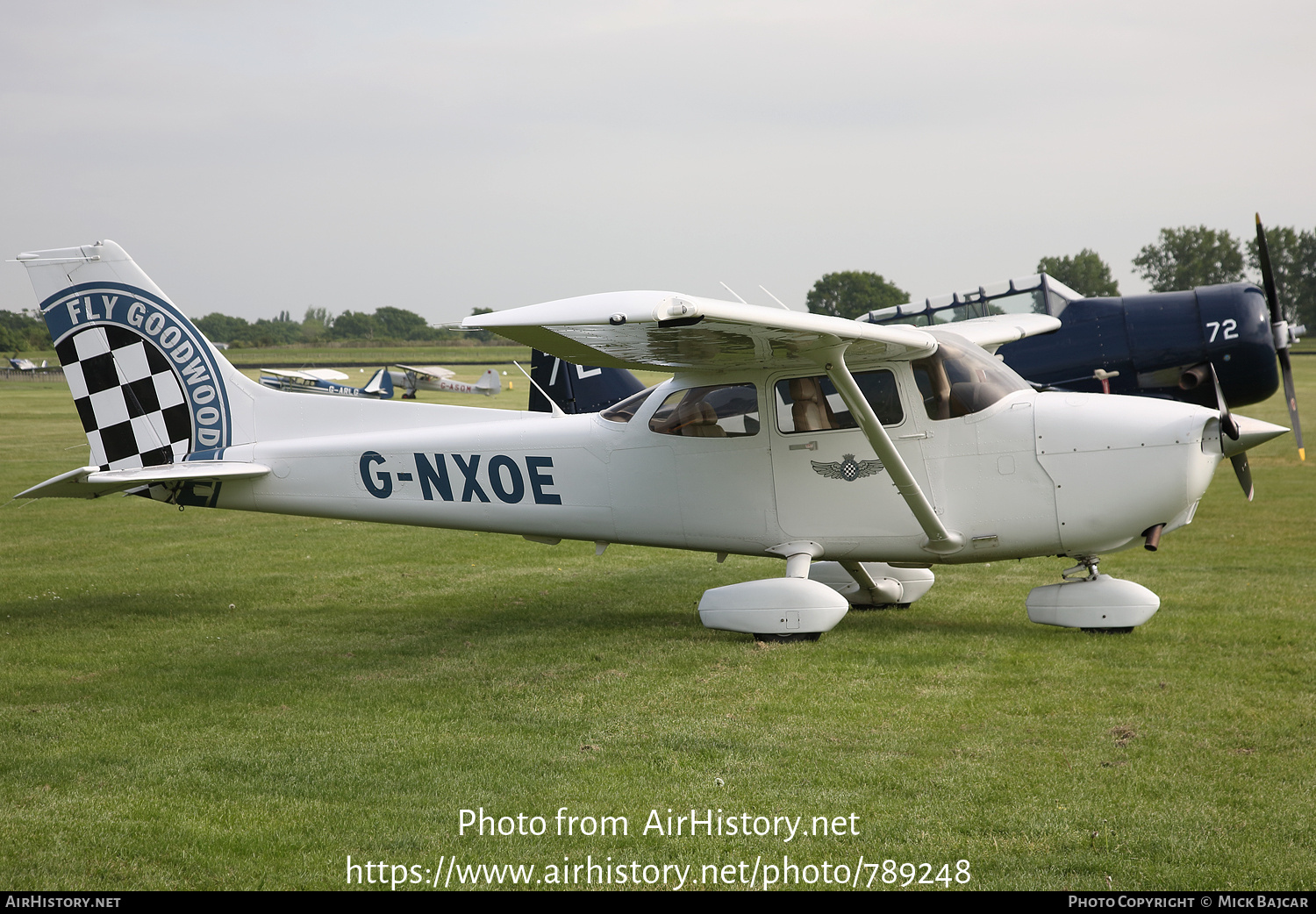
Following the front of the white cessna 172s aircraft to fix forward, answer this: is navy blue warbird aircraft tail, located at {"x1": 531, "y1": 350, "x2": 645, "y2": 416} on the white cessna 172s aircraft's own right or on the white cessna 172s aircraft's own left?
on the white cessna 172s aircraft's own left

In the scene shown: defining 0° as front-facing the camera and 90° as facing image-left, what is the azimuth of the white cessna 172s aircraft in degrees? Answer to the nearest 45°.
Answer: approximately 270°

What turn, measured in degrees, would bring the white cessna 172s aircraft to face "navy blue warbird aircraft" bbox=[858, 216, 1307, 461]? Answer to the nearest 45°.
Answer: approximately 45° to its left

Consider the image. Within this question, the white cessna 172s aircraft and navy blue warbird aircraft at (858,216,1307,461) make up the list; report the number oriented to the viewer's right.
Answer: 2

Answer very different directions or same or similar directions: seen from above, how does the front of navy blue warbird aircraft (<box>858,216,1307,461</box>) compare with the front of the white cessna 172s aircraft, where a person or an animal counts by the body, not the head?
same or similar directions

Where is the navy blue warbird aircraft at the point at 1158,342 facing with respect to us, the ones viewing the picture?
facing to the right of the viewer

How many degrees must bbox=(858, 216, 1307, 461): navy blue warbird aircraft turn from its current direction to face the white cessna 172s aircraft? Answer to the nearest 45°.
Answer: approximately 135° to its right
